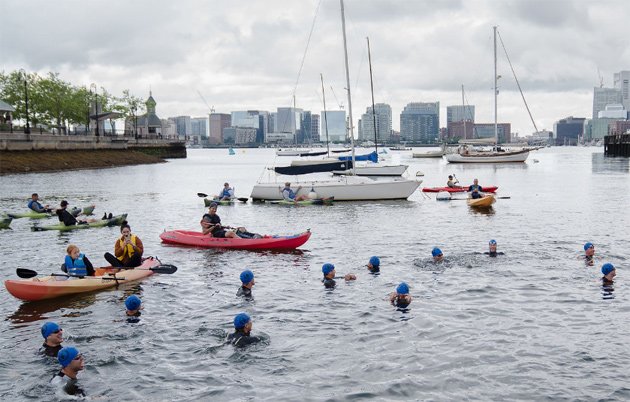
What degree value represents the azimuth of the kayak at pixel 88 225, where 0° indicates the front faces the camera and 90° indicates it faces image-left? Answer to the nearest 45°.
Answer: approximately 270°

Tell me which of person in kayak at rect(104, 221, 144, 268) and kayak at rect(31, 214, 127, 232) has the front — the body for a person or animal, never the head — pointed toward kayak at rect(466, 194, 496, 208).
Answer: kayak at rect(31, 214, 127, 232)

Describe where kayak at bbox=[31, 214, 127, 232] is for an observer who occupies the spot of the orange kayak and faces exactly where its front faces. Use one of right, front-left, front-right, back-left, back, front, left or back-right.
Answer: back-right

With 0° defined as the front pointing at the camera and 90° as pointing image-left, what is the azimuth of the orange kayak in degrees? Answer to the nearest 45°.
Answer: approximately 45°

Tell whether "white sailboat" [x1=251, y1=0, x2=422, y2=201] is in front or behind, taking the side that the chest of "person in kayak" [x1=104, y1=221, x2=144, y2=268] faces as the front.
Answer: behind

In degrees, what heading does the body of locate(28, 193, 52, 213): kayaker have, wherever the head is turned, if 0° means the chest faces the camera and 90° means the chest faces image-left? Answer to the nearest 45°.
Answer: approximately 270°

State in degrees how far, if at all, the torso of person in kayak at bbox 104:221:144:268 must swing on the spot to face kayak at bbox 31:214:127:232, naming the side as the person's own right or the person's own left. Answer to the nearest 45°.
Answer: approximately 180°

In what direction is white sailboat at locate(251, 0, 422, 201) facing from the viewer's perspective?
to the viewer's right
